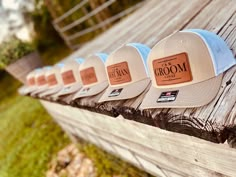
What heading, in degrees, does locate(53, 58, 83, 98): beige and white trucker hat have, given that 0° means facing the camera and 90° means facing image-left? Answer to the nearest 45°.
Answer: approximately 45°

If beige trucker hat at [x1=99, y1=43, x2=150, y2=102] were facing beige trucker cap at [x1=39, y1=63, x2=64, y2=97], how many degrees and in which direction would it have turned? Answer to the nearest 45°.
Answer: approximately 90° to its right

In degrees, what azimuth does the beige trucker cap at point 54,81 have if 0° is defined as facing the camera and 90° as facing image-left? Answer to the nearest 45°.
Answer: approximately 45°

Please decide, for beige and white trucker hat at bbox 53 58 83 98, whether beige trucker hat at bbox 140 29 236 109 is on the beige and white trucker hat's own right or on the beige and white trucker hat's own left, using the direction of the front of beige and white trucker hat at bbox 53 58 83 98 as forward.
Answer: on the beige and white trucker hat's own left

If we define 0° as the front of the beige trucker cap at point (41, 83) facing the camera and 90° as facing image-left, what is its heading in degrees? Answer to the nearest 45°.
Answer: approximately 45°
